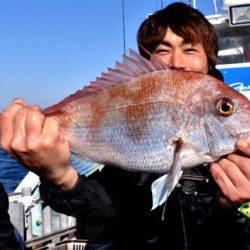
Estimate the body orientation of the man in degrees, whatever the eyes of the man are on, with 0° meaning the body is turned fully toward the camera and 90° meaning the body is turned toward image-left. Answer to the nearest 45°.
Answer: approximately 0°

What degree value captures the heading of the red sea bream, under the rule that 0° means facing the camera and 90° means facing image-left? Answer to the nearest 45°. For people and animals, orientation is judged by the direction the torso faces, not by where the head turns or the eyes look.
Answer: approximately 270°
